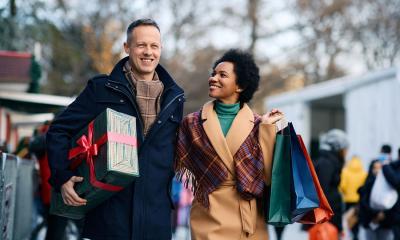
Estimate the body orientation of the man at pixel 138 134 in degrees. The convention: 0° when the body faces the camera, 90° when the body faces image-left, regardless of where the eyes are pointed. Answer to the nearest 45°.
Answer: approximately 315°

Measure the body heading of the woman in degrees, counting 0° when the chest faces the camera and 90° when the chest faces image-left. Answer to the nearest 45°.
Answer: approximately 0°

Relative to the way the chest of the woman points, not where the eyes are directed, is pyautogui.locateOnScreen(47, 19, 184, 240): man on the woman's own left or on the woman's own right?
on the woman's own right

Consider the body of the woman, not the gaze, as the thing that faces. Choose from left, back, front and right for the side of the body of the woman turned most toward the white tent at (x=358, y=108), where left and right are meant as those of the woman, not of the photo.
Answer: back

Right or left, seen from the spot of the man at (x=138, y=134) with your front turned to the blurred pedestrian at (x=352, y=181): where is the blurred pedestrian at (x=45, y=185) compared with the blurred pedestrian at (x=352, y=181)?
left
